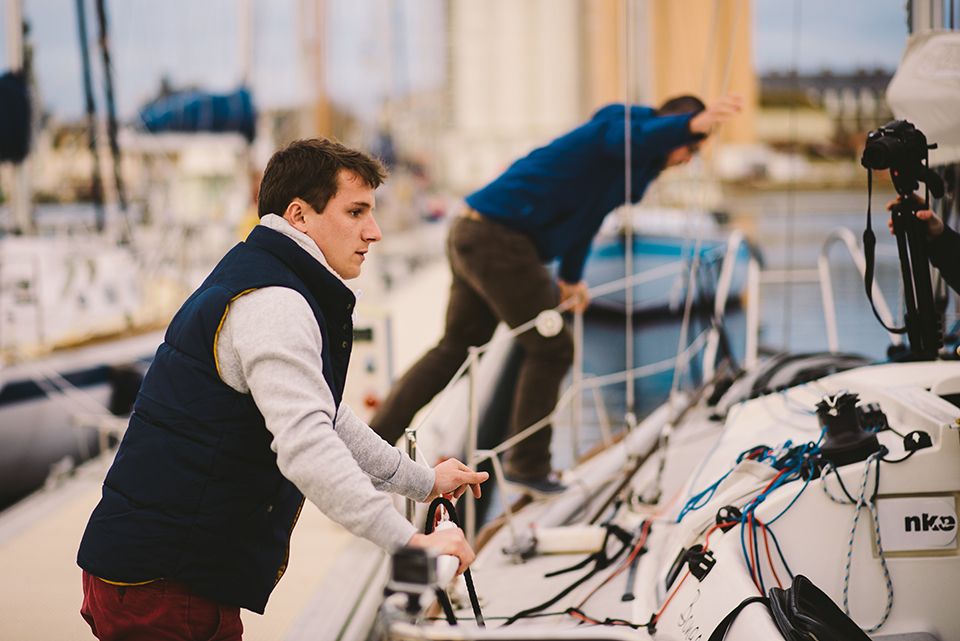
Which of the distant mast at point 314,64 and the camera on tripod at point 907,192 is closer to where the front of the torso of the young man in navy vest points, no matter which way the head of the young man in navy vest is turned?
the camera on tripod

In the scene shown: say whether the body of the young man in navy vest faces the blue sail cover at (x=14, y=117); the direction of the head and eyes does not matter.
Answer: no

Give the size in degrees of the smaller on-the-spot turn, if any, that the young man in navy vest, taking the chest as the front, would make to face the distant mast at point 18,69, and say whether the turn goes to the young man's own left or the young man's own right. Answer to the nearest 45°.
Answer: approximately 90° to the young man's own left

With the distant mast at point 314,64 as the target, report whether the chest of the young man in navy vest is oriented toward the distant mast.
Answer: no

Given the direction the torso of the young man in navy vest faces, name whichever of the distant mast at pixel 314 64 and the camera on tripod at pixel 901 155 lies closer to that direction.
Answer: the camera on tripod

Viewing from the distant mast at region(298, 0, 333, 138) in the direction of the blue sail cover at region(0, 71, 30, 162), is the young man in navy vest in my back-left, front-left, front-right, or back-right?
front-left

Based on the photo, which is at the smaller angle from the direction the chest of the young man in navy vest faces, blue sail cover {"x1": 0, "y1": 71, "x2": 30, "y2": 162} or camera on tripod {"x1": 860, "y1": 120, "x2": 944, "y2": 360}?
the camera on tripod

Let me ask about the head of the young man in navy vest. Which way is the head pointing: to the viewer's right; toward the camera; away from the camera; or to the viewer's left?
to the viewer's right

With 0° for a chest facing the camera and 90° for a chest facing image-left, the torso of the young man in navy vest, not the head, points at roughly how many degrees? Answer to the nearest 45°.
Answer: approximately 270°

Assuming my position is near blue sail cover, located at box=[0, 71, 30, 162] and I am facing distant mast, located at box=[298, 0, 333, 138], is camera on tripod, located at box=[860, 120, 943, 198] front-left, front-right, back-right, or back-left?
back-right
